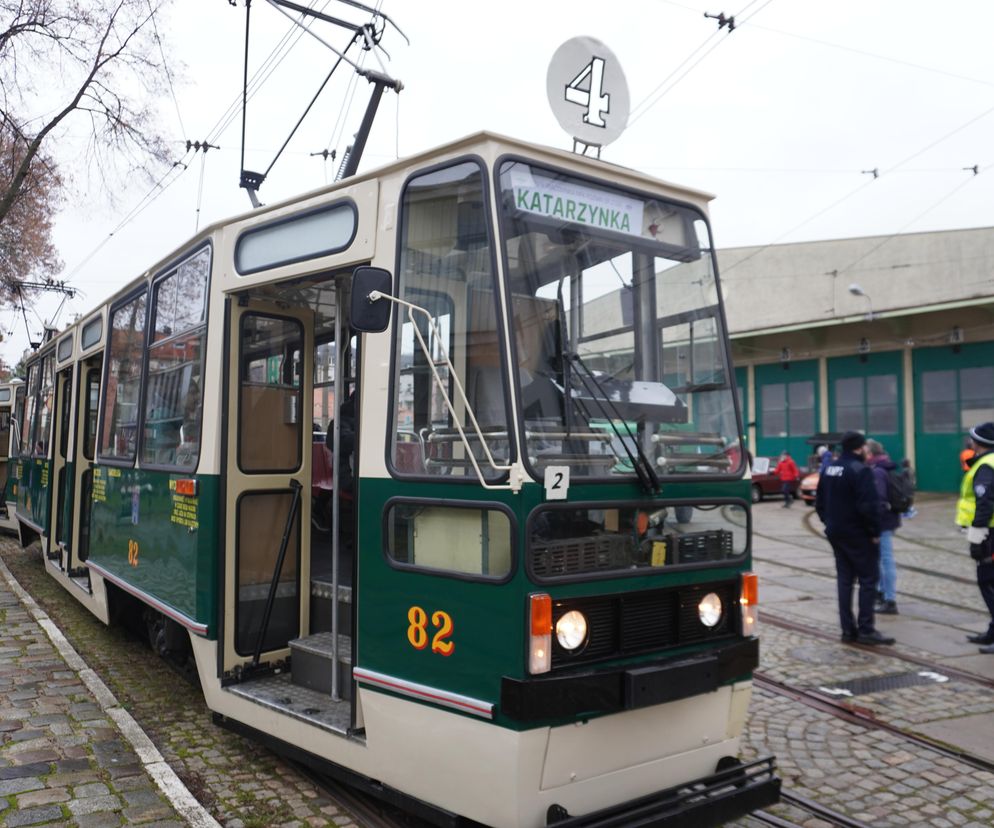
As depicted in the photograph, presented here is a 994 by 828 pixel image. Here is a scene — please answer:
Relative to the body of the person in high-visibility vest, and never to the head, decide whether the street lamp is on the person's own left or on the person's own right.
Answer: on the person's own right

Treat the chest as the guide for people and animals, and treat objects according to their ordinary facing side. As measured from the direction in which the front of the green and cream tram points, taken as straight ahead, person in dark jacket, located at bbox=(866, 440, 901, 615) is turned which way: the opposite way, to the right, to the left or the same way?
the opposite way

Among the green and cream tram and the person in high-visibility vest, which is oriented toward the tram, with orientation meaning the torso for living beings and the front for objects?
the person in high-visibility vest

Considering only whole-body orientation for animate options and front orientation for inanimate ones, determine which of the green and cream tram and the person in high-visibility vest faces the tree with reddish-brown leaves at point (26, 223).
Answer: the person in high-visibility vest

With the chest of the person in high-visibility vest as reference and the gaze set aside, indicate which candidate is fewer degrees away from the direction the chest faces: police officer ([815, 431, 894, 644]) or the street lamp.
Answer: the police officer

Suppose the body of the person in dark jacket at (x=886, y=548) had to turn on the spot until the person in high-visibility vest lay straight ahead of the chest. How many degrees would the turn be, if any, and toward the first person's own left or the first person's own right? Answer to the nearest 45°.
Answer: approximately 135° to the first person's own left

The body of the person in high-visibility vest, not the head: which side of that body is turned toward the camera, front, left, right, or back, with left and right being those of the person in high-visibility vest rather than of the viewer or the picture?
left

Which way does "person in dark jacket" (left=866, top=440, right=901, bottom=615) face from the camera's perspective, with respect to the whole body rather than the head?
to the viewer's left
